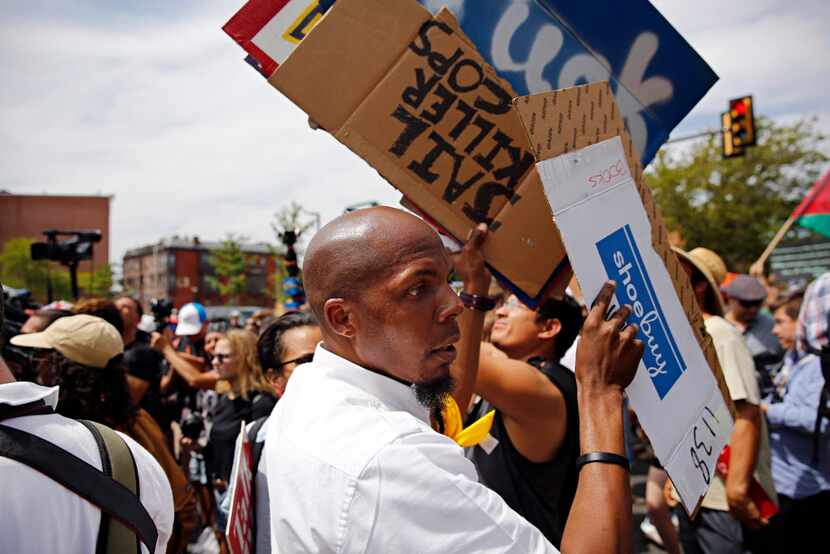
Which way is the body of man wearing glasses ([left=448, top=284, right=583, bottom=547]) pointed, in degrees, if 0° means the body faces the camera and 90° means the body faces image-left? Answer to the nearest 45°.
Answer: approximately 90°

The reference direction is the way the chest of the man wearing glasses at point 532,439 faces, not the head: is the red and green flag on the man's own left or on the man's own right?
on the man's own right

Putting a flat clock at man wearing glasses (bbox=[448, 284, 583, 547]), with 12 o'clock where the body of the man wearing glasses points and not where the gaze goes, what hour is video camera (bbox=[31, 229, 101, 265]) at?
The video camera is roughly at 1 o'clock from the man wearing glasses.

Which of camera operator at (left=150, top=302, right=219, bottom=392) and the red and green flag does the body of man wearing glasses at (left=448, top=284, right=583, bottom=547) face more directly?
the camera operator

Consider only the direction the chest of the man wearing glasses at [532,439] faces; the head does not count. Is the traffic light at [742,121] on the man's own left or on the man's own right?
on the man's own right
